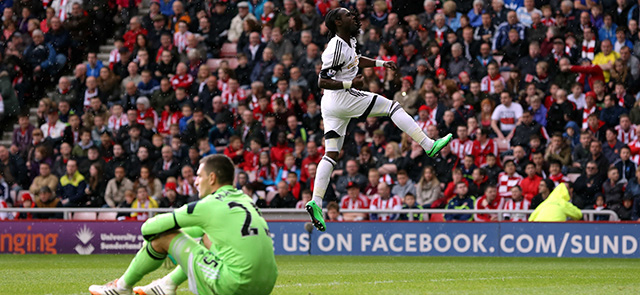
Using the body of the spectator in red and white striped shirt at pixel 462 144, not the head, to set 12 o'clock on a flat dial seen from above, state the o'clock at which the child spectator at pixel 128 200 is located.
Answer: The child spectator is roughly at 3 o'clock from the spectator in red and white striped shirt.

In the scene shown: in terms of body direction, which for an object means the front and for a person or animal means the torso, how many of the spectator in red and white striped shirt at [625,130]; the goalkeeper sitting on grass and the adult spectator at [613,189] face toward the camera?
2

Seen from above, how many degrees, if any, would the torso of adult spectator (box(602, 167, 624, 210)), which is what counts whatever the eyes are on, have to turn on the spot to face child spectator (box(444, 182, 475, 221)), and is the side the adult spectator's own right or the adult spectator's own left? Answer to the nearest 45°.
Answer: approximately 90° to the adult spectator's own right

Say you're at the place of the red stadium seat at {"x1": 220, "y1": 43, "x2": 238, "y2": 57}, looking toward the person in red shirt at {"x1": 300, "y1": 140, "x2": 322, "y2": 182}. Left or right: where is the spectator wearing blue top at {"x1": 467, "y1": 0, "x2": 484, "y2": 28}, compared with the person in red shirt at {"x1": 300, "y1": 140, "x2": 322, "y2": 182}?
left

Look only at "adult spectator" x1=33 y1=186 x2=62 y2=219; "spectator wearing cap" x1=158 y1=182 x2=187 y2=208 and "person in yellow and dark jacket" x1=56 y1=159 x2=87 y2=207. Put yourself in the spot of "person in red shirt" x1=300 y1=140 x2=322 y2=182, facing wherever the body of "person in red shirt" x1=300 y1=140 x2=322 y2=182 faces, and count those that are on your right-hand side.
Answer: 3

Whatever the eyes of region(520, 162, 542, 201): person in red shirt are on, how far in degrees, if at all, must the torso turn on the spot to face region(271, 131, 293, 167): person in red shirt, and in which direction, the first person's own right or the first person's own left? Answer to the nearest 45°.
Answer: approximately 90° to the first person's own right

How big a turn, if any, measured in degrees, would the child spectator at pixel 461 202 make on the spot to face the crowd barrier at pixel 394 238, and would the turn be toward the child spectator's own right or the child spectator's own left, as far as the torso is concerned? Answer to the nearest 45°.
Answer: approximately 45° to the child spectator's own right

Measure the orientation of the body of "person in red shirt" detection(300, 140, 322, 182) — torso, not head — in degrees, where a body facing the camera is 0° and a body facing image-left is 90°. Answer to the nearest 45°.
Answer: approximately 0°

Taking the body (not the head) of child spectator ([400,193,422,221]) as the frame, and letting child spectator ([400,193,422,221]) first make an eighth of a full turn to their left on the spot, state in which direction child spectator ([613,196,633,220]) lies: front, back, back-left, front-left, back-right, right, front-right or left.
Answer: front-left

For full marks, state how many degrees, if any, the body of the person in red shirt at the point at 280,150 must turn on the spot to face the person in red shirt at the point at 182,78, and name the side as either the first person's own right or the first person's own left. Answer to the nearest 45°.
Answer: approximately 135° to the first person's own right

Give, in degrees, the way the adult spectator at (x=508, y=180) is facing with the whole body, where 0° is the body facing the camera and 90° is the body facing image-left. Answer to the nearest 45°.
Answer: approximately 0°

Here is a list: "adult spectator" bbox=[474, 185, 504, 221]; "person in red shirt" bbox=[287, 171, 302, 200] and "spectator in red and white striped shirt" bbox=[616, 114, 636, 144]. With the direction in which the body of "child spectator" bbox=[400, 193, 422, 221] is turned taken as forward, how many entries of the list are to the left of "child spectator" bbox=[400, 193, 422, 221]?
2
